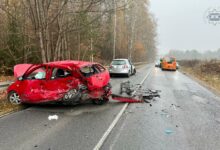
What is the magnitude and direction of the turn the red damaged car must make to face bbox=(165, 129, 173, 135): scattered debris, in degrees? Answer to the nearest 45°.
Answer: approximately 180°

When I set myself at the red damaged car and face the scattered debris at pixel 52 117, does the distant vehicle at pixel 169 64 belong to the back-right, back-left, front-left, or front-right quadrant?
back-left

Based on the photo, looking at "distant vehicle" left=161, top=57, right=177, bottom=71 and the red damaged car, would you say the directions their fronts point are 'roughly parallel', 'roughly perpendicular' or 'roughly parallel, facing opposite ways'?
roughly perpendicular
